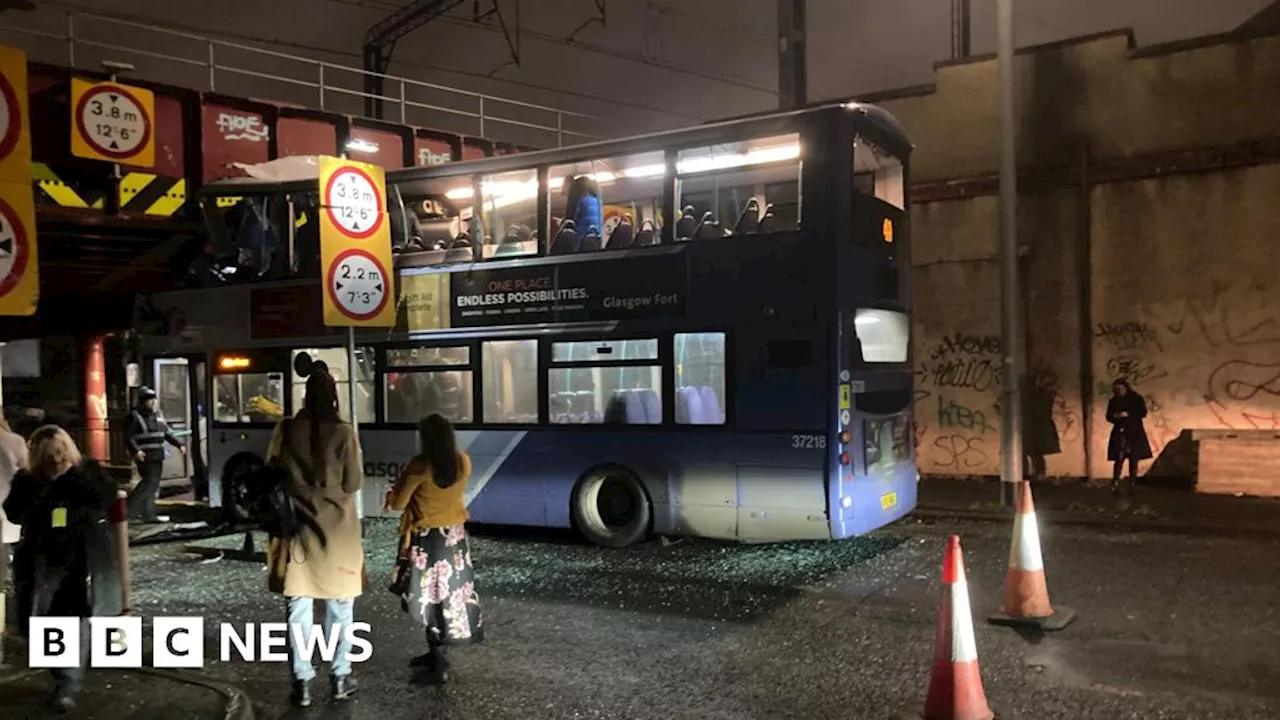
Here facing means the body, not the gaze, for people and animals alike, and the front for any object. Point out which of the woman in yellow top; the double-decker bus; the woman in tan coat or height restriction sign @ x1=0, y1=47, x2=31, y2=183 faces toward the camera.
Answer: the height restriction sign

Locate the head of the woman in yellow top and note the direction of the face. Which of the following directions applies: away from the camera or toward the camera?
away from the camera

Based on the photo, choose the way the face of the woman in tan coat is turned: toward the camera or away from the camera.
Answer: away from the camera

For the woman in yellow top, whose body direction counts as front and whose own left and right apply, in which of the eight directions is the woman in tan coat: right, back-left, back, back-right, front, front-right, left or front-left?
left

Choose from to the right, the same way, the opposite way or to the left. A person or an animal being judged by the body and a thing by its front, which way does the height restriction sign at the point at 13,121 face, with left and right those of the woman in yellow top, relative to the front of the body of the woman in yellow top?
the opposite way

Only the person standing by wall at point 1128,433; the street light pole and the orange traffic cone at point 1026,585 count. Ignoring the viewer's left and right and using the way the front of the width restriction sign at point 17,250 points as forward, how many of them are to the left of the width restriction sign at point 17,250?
3

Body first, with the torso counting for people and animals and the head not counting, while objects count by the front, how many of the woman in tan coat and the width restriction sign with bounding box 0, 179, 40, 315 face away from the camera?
1

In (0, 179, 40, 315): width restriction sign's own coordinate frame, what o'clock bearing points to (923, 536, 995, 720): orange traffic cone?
The orange traffic cone is roughly at 10 o'clock from the width restriction sign.

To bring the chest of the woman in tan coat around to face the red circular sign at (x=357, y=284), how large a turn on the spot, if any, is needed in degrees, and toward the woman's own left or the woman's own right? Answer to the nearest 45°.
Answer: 0° — they already face it
